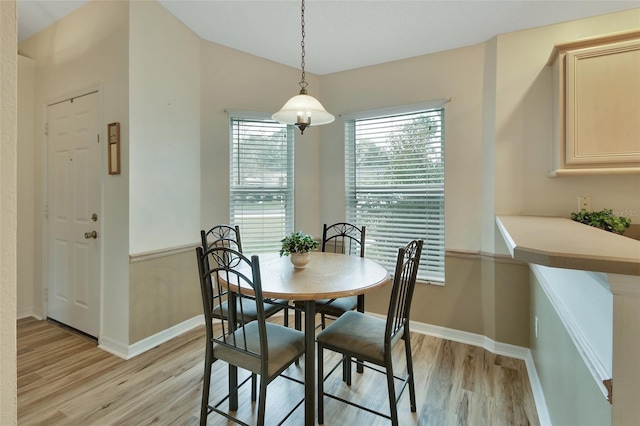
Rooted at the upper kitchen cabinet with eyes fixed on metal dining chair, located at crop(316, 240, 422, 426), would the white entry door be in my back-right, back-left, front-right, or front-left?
front-right

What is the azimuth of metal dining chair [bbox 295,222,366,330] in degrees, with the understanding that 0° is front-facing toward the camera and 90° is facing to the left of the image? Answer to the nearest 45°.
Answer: approximately 45°

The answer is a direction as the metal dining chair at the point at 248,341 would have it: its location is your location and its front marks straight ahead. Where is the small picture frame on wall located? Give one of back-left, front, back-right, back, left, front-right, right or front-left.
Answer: left

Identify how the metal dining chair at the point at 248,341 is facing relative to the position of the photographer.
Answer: facing away from the viewer and to the right of the viewer

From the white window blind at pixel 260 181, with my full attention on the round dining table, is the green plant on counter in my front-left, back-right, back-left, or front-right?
front-left

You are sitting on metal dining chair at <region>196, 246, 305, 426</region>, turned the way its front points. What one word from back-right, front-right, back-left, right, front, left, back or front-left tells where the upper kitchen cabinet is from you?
front-right

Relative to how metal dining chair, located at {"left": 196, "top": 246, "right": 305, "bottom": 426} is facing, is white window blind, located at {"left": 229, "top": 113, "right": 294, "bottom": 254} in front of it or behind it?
in front

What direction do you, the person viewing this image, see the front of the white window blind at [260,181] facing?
facing the viewer and to the right of the viewer

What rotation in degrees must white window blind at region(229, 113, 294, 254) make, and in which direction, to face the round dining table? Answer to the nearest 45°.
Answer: approximately 45° to its right

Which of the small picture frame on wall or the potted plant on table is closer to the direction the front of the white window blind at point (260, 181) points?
the potted plant on table

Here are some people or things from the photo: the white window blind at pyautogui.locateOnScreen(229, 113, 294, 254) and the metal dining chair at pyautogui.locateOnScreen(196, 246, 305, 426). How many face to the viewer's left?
0

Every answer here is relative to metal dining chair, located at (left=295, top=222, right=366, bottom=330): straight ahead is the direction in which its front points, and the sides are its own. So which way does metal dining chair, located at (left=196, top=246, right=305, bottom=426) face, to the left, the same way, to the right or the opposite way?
the opposite way

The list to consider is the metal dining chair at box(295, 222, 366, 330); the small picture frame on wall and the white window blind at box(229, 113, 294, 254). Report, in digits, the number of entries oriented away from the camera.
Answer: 0

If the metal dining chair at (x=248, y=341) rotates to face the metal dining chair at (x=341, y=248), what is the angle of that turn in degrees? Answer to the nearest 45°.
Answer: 0° — it already faces it
